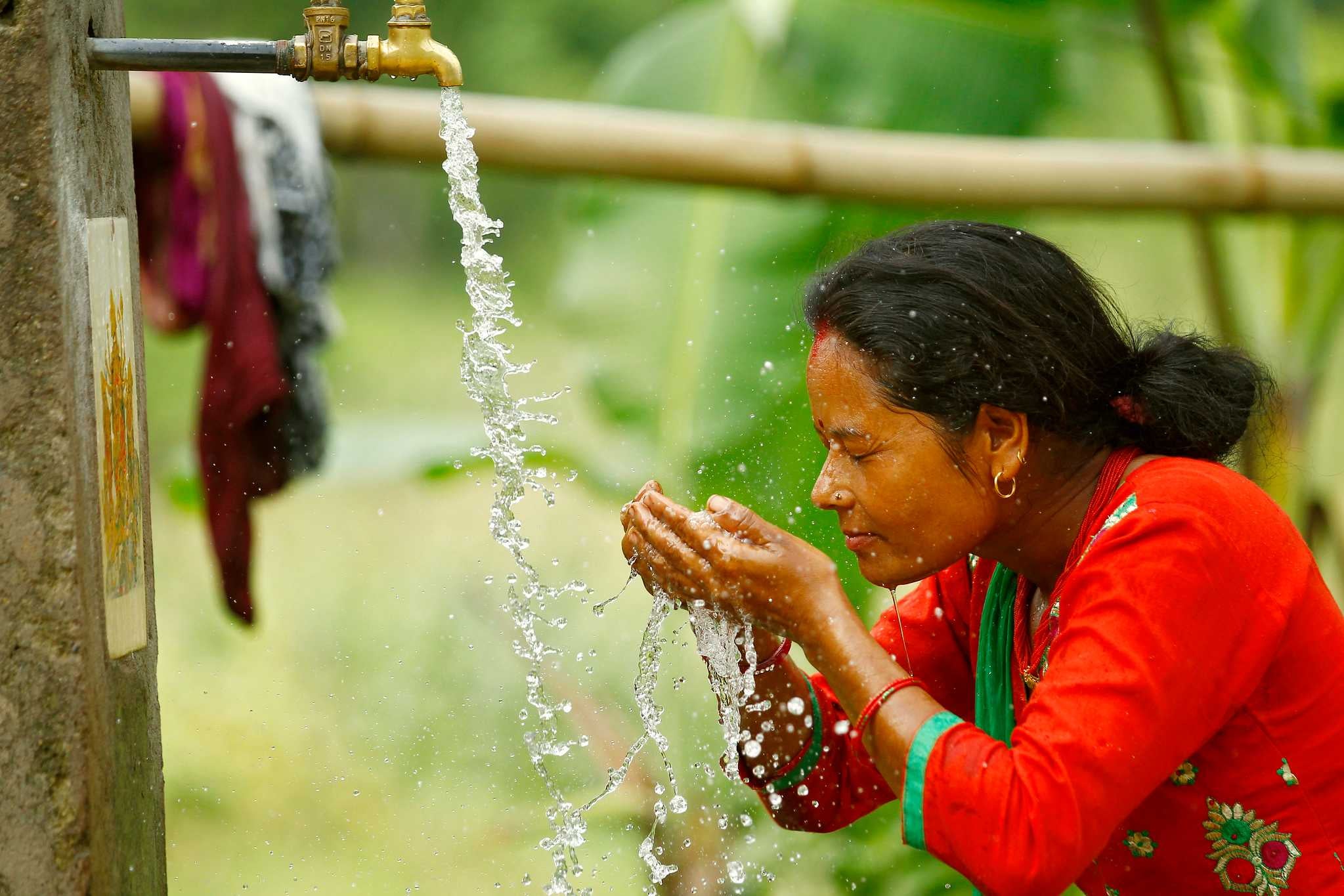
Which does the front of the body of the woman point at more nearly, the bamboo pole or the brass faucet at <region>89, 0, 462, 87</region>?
the brass faucet

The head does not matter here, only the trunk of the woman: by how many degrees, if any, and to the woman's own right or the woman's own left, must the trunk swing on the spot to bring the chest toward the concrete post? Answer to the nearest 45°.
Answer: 0° — they already face it

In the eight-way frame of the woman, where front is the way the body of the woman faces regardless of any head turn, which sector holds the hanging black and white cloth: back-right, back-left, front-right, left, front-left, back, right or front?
front-right

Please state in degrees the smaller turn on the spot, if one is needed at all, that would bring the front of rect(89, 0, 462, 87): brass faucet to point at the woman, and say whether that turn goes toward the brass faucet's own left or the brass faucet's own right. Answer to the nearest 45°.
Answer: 0° — it already faces them

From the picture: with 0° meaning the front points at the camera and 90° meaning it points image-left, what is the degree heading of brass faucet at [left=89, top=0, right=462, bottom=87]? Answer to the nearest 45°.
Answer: approximately 270°

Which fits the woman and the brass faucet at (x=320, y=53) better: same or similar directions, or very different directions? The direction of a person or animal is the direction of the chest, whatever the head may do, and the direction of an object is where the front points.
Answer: very different directions

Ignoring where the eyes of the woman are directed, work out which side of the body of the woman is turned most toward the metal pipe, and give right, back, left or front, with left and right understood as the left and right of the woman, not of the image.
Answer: front

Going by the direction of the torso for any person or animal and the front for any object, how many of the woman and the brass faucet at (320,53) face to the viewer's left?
1

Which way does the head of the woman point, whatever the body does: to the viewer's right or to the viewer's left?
to the viewer's left

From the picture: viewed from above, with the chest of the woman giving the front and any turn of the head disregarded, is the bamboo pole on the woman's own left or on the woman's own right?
on the woman's own right

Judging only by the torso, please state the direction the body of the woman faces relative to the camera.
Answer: to the viewer's left

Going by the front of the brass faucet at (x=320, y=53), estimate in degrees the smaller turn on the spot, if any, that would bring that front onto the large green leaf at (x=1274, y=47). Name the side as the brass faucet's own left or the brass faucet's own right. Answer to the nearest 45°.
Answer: approximately 45° to the brass faucet's own left
